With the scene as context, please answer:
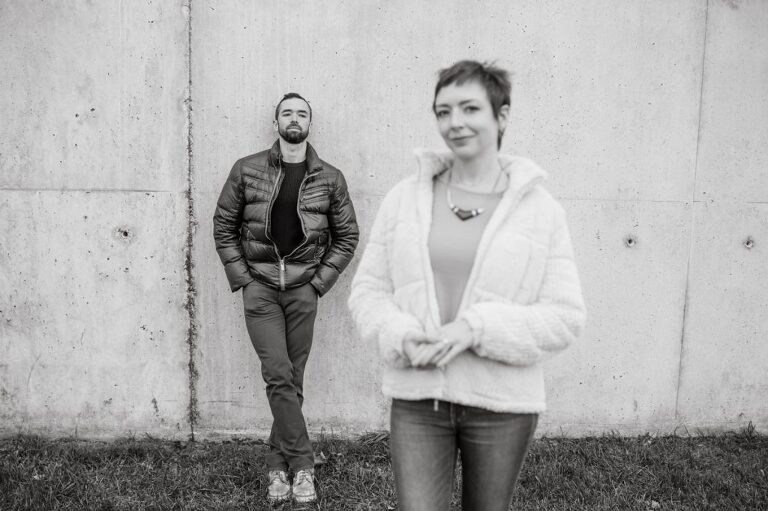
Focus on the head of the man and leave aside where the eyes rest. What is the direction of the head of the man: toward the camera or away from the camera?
toward the camera

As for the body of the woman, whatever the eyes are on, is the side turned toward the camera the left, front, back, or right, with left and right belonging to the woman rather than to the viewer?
front

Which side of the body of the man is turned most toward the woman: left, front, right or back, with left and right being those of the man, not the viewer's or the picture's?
front

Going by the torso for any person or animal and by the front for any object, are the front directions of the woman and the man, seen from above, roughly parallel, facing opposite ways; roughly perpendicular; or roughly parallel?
roughly parallel

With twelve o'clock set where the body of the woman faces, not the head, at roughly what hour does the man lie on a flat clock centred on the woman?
The man is roughly at 5 o'clock from the woman.

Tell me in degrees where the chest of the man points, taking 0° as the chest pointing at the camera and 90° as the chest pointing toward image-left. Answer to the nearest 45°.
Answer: approximately 0°

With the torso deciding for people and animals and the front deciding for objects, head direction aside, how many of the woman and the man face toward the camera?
2
